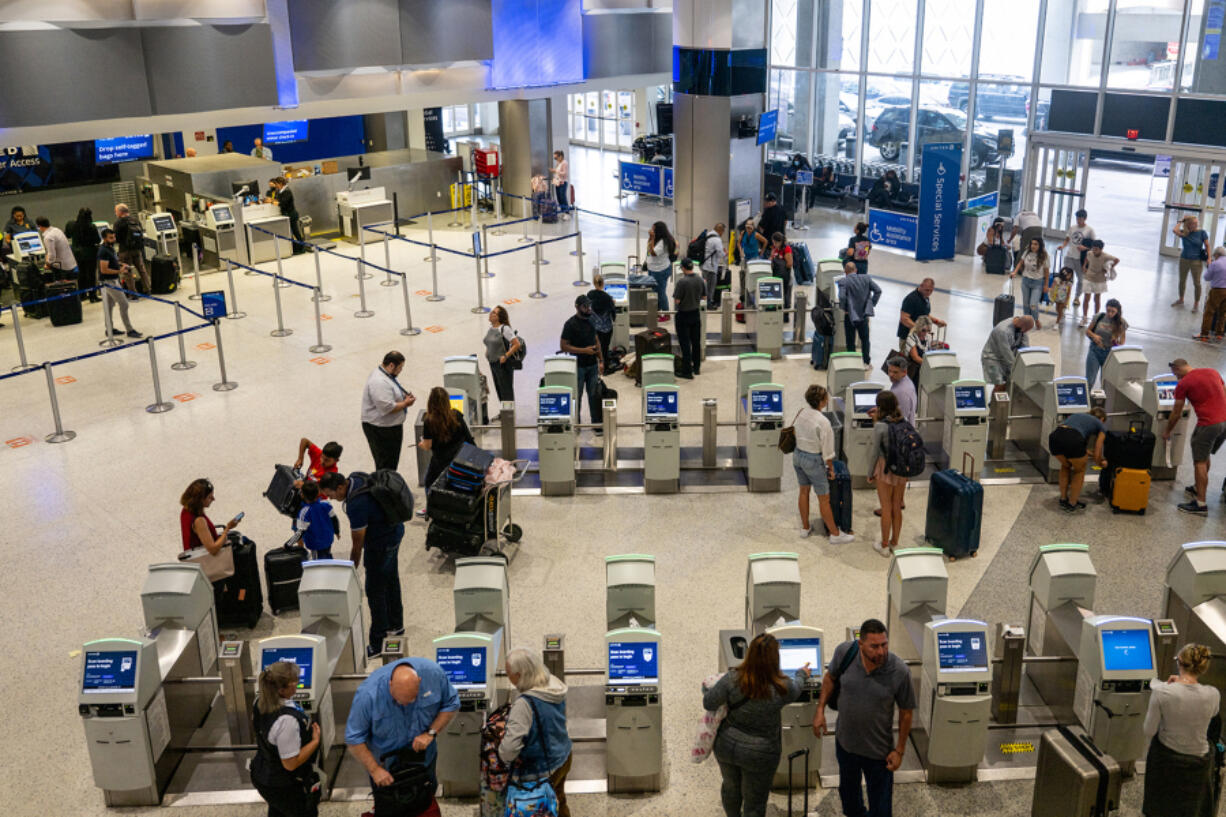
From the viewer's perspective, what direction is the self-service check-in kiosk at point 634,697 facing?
toward the camera

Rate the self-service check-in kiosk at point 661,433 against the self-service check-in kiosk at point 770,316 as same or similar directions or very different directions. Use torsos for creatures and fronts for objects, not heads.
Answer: same or similar directions

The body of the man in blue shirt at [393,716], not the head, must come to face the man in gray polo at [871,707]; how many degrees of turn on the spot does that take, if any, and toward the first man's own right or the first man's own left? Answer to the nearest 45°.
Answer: approximately 90° to the first man's own left

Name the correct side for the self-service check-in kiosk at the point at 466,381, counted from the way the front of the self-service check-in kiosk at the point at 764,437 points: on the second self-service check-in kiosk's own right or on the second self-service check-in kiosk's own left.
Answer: on the second self-service check-in kiosk's own right

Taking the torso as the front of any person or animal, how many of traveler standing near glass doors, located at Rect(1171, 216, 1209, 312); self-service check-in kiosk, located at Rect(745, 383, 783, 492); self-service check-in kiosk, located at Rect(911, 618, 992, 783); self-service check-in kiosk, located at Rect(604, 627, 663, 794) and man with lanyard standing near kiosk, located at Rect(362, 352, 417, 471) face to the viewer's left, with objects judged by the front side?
0

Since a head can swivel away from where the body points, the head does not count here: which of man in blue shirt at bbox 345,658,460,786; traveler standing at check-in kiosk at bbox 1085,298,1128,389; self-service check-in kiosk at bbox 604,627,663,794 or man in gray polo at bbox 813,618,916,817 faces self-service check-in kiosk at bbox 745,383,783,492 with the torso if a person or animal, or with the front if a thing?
the traveler standing at check-in kiosk

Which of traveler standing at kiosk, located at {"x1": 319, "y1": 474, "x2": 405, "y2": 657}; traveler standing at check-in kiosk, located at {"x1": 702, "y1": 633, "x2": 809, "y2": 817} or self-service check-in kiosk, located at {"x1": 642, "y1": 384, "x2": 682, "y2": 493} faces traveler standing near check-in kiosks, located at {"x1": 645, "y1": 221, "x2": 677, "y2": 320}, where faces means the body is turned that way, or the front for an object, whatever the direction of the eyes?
traveler standing at check-in kiosk, located at {"x1": 702, "y1": 633, "x2": 809, "y2": 817}

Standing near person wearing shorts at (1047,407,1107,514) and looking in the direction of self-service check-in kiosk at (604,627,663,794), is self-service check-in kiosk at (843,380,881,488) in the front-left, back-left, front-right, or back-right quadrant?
front-right

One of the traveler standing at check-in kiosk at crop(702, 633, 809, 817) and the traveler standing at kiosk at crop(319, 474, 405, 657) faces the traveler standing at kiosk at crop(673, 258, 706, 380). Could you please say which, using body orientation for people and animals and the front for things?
the traveler standing at check-in kiosk at crop(702, 633, 809, 817)

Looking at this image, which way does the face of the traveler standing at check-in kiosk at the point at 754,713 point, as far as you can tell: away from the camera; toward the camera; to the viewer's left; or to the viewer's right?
away from the camera

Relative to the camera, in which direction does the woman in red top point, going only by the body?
to the viewer's right

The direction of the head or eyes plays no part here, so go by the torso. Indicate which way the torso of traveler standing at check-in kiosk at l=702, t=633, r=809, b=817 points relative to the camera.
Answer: away from the camera

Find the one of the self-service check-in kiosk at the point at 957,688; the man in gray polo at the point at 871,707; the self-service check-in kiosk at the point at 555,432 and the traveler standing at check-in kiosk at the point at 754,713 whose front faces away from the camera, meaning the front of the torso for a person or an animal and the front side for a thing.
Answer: the traveler standing at check-in kiosk

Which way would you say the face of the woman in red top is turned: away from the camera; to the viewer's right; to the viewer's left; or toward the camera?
to the viewer's right

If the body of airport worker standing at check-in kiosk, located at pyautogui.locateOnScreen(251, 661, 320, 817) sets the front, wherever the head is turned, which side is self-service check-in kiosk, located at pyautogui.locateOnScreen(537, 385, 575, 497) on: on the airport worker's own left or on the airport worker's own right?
on the airport worker's own left

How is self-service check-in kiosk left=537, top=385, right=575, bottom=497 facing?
toward the camera

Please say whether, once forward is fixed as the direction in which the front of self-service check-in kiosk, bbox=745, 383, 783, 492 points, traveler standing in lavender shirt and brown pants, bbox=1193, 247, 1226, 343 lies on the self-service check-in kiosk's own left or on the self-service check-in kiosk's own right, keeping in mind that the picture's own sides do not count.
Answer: on the self-service check-in kiosk's own left

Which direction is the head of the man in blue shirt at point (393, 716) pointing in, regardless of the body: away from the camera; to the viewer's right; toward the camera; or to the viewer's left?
toward the camera

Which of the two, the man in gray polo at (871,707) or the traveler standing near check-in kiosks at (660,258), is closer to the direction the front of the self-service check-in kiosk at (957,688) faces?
the man in gray polo

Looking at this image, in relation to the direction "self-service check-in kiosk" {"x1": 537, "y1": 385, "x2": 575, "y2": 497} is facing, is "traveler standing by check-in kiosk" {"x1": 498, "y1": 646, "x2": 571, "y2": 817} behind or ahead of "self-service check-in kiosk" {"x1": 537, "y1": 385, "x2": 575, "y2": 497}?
ahead
